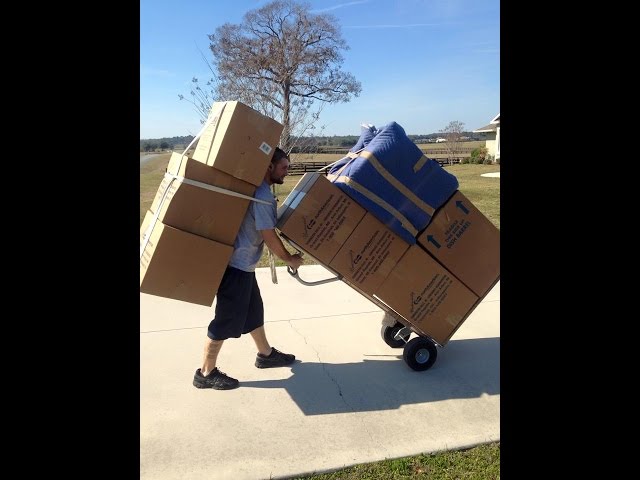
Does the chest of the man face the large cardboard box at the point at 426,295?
yes

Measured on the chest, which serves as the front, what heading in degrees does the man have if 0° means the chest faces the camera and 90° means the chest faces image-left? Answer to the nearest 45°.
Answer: approximately 270°

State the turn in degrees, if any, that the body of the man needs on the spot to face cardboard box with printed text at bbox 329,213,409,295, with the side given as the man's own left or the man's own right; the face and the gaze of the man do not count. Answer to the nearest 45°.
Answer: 0° — they already face it

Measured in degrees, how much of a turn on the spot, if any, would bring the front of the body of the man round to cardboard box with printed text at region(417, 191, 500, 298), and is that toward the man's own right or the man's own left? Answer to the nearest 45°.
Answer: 0° — they already face it

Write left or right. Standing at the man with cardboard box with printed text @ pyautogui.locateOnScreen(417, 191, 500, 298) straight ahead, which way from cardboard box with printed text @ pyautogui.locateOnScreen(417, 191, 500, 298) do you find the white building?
left

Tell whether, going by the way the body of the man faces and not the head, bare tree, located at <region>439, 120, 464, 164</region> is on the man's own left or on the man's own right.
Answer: on the man's own left
